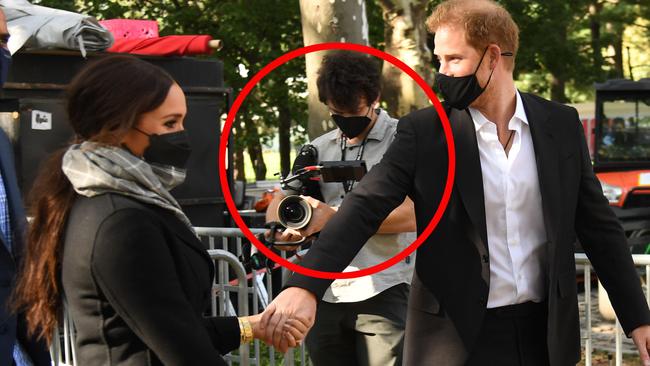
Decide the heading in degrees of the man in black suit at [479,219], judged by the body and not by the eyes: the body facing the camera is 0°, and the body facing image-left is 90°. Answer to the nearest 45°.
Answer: approximately 0°

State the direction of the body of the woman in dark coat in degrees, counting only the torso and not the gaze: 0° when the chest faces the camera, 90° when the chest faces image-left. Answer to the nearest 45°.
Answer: approximately 270°

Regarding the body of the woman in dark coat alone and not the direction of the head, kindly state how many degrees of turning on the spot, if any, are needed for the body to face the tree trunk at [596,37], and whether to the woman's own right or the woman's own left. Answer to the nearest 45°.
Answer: approximately 45° to the woman's own left

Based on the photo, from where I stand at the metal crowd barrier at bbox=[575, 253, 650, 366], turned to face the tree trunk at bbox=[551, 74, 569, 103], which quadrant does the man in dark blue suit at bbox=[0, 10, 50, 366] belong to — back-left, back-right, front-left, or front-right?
back-left

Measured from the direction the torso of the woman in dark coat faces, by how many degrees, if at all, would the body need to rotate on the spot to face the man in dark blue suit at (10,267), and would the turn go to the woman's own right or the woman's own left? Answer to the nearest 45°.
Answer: approximately 135° to the woman's own left

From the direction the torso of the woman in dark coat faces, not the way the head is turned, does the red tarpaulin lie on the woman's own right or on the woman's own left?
on the woman's own left

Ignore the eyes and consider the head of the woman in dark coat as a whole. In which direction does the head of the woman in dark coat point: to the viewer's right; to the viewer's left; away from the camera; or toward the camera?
to the viewer's right

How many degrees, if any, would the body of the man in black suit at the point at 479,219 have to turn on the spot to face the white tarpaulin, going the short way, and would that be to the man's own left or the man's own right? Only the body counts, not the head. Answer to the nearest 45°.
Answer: approximately 135° to the man's own right
